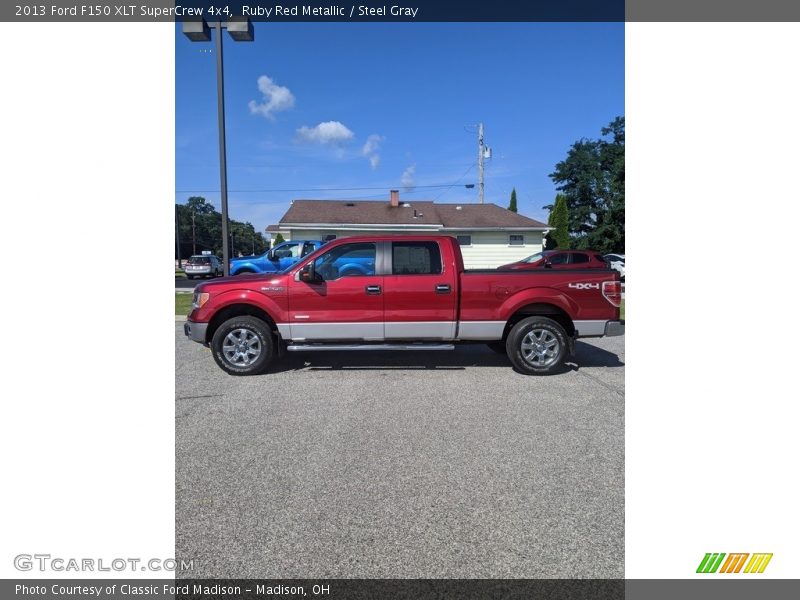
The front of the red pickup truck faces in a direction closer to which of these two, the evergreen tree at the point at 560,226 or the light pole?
the light pole

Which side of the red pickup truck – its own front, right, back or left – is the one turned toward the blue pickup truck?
right

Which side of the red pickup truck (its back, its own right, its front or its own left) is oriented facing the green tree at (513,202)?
right

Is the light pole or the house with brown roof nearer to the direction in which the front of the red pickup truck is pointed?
the light pole

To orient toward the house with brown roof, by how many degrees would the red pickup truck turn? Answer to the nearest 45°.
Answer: approximately 90° to its right

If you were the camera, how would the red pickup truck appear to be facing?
facing to the left of the viewer

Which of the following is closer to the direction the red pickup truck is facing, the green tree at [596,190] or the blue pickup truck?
the blue pickup truck
